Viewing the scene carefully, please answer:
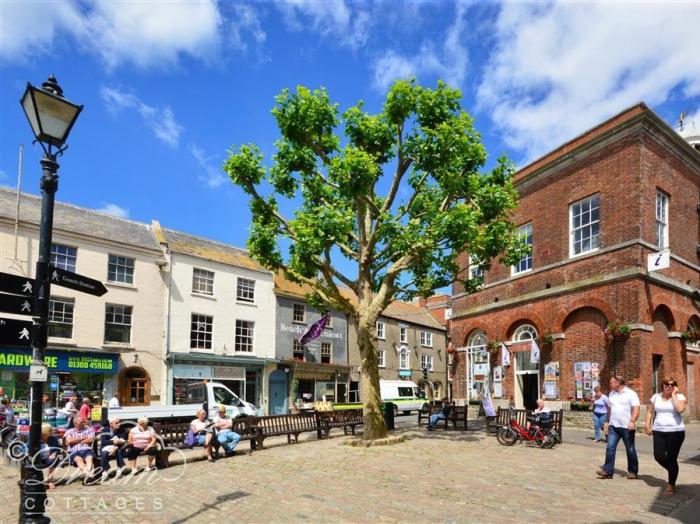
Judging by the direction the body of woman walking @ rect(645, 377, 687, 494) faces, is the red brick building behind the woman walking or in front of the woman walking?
behind

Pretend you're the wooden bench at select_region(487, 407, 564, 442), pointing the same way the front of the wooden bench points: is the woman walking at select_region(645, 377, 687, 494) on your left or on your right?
on your left

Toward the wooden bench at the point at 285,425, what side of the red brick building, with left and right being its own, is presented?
front

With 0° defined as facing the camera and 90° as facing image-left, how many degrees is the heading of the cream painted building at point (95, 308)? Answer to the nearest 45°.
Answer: approximately 315°

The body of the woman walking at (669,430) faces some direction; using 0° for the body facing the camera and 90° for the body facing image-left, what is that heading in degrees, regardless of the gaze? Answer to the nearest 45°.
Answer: approximately 0°

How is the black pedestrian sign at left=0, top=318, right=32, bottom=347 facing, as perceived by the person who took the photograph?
facing the viewer

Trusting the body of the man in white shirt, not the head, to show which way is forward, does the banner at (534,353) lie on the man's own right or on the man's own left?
on the man's own right

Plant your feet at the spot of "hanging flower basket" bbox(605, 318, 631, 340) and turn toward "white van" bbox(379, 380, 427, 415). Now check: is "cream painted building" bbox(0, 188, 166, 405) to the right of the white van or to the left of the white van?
left

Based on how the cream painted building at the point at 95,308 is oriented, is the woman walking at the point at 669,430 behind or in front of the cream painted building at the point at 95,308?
in front

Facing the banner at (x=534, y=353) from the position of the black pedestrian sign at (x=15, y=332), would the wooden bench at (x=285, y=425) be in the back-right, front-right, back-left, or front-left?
front-left

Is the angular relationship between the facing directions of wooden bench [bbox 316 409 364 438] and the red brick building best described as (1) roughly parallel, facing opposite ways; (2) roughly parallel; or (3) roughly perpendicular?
roughly perpendicular

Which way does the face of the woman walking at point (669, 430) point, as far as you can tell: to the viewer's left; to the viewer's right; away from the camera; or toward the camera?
toward the camera
